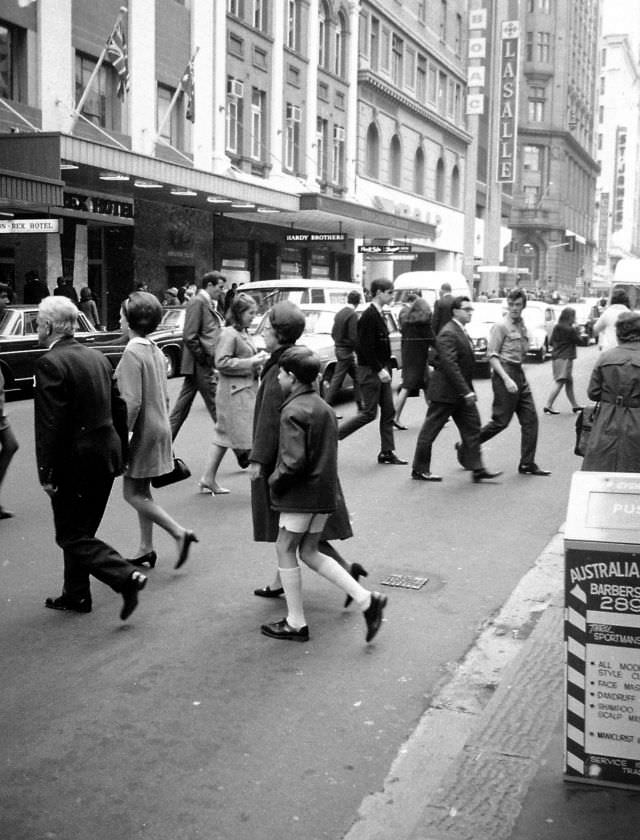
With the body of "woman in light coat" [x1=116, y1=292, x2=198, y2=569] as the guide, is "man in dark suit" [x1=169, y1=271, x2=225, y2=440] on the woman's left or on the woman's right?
on the woman's right

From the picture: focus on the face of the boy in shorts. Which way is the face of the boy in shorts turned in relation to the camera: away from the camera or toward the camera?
away from the camera

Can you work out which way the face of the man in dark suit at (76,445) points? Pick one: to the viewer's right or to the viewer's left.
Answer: to the viewer's left

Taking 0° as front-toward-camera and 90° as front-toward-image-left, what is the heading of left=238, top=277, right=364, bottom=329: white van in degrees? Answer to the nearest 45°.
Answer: approximately 45°

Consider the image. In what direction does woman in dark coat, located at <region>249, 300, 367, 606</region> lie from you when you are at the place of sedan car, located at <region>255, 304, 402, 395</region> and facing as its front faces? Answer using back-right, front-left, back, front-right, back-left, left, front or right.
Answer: front-left

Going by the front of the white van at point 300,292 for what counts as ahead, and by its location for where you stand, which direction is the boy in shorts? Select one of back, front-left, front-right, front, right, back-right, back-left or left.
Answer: front-left

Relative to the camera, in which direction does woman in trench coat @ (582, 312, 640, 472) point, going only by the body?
away from the camera
